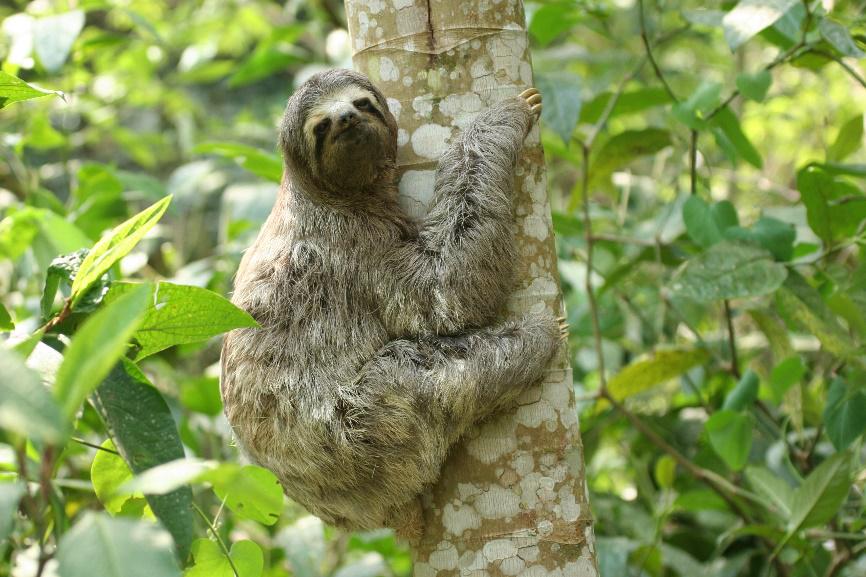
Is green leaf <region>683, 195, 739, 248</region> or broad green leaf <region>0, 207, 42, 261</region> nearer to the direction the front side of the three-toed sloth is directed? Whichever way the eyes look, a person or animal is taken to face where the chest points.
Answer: the green leaf

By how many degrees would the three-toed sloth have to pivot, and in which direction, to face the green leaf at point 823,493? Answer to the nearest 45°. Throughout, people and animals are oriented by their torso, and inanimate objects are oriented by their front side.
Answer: approximately 45° to its right

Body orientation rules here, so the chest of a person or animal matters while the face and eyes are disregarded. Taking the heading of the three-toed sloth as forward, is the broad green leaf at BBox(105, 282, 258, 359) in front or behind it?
behind

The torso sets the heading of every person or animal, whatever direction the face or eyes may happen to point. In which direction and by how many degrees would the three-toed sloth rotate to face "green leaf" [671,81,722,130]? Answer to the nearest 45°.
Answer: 0° — it already faces it

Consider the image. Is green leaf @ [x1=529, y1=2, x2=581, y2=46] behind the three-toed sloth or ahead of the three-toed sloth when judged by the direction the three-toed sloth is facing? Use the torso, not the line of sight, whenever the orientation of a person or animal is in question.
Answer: ahead

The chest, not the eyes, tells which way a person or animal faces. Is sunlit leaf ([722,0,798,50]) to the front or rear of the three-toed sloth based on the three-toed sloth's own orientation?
to the front

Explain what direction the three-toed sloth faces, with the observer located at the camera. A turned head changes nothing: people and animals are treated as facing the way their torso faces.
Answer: facing away from the viewer and to the right of the viewer
